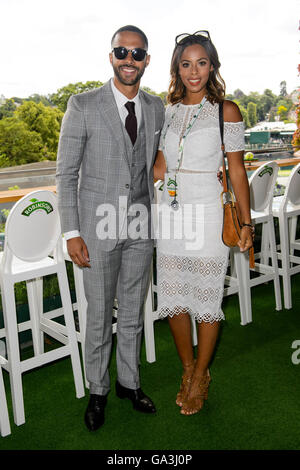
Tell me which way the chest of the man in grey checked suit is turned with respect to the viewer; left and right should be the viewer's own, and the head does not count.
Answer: facing the viewer and to the right of the viewer

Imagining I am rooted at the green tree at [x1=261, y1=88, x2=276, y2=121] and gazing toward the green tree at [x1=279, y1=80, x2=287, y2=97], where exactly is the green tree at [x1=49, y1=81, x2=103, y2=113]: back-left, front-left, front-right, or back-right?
back-left

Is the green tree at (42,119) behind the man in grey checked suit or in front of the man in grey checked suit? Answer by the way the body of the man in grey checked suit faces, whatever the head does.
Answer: behind

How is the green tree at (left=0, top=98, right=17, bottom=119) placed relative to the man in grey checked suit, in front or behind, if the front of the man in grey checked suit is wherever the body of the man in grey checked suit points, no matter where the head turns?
behind

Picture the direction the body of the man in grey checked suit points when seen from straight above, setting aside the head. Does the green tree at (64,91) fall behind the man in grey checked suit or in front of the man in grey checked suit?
behind

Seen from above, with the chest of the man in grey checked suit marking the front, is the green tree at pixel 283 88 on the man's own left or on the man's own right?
on the man's own left
